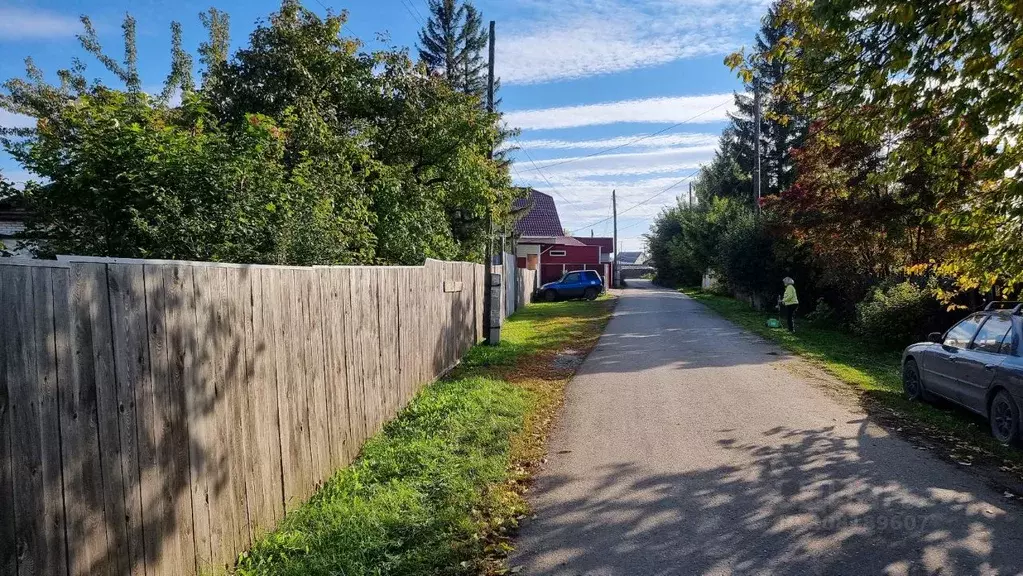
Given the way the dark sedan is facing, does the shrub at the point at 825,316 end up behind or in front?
in front

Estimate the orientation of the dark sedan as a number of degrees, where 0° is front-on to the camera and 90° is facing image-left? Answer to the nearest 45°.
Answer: approximately 135°

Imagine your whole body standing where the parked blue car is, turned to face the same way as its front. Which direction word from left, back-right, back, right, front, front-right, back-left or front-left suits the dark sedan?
left

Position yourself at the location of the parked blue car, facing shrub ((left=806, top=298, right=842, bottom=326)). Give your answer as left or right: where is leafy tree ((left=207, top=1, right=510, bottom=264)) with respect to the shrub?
right

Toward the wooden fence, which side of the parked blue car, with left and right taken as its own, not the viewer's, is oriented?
left

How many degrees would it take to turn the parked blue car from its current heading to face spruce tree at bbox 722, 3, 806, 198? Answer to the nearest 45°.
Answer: approximately 135° to its right

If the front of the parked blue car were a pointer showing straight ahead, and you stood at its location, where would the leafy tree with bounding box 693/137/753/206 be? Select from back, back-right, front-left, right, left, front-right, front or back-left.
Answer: back-right

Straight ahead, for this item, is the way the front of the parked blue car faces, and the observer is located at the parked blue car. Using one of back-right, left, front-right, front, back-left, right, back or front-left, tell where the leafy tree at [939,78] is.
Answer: left

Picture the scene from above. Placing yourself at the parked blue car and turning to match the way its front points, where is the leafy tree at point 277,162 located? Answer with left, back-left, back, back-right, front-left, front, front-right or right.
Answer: left

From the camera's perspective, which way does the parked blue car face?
to the viewer's left

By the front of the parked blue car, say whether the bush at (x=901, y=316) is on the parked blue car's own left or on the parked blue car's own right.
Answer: on the parked blue car's own left

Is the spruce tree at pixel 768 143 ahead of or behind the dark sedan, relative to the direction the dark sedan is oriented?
ahead

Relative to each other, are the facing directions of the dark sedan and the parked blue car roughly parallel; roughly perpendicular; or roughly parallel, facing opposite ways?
roughly perpendicular

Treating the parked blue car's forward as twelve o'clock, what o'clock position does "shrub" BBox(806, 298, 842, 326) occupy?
The shrub is roughly at 8 o'clock from the parked blue car.

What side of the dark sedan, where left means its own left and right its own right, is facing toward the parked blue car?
front

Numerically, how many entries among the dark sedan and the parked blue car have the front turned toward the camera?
0
